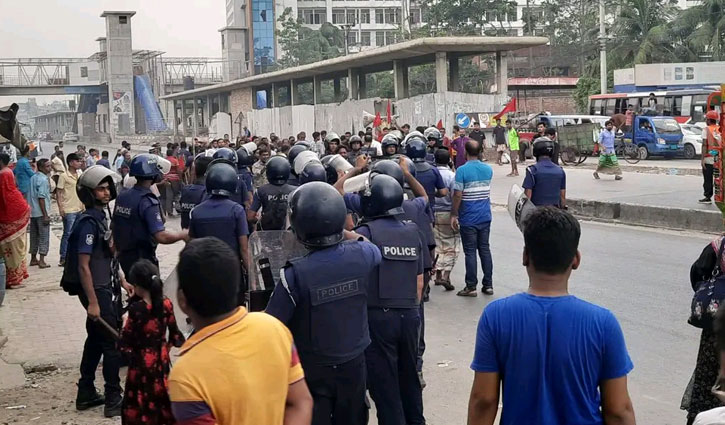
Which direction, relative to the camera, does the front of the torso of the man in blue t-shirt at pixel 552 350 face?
away from the camera

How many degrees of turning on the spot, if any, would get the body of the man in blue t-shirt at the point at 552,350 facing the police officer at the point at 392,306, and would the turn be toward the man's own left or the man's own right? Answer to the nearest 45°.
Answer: approximately 45° to the man's own left

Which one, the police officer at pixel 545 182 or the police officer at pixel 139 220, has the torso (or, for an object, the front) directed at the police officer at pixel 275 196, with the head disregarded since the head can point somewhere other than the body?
the police officer at pixel 139 220

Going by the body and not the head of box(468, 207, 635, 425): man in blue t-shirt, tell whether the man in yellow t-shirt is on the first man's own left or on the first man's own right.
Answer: on the first man's own left

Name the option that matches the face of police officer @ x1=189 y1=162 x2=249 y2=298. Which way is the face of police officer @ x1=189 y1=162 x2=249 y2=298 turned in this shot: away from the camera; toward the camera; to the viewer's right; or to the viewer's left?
away from the camera

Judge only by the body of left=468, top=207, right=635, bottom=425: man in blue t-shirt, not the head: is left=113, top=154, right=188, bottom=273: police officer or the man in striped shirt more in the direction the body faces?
the man in striped shirt

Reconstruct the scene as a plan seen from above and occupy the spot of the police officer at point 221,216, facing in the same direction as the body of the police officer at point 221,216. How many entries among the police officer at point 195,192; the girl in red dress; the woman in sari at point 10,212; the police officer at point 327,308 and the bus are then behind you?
2

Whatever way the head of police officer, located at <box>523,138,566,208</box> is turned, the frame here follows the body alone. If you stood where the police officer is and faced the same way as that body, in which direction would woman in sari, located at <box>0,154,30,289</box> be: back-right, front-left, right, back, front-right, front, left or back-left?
left

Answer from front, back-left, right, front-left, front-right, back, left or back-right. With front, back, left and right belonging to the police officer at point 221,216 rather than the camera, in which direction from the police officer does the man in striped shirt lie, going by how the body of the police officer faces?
front-right

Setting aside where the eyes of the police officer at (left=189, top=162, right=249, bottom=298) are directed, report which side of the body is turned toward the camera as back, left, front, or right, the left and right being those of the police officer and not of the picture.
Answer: back
